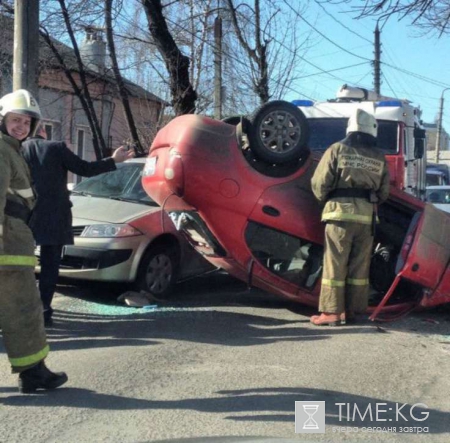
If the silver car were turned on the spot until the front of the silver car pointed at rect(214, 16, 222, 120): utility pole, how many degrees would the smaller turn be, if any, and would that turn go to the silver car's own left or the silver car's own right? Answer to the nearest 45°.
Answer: approximately 135° to the silver car's own right

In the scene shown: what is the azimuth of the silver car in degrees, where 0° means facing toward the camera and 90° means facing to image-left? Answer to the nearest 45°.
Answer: approximately 45°

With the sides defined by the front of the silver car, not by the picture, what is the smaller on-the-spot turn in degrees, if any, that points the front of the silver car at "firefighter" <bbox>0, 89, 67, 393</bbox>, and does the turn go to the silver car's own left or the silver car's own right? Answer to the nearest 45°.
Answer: approximately 45° to the silver car's own left

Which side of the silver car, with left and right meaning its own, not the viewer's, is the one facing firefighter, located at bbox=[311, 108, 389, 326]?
left

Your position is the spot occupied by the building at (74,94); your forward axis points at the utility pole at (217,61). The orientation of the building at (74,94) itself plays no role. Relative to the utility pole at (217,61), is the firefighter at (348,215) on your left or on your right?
right

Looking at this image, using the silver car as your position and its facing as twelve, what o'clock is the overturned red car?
The overturned red car is roughly at 9 o'clock from the silver car.

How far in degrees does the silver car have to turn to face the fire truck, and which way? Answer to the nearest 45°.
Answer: approximately 180°

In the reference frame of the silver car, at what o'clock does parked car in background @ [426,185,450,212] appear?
The parked car in background is roughly at 6 o'clock from the silver car.
